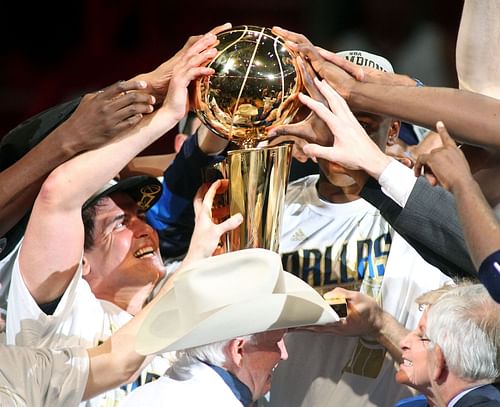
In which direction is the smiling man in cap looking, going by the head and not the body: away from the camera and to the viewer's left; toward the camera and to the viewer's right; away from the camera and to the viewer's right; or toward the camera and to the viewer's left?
toward the camera and to the viewer's right

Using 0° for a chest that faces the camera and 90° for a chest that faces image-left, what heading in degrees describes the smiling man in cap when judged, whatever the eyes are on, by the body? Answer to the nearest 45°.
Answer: approximately 315°
